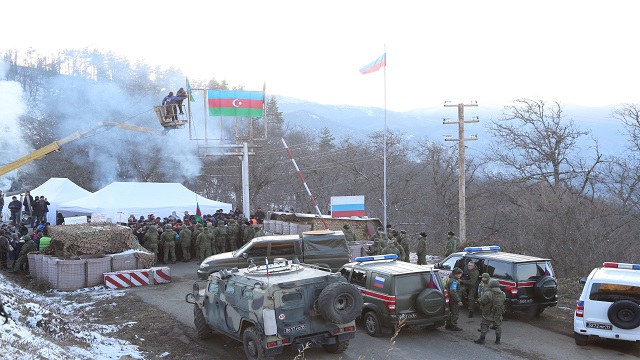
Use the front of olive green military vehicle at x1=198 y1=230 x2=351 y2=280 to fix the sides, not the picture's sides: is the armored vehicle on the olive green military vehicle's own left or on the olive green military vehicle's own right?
on the olive green military vehicle's own left

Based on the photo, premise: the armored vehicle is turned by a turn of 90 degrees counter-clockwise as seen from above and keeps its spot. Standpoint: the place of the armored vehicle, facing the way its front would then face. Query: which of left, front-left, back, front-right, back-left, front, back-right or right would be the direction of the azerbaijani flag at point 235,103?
back-right

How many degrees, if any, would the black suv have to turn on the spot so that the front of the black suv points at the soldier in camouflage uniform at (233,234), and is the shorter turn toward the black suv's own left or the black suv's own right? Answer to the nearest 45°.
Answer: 0° — it already faces them

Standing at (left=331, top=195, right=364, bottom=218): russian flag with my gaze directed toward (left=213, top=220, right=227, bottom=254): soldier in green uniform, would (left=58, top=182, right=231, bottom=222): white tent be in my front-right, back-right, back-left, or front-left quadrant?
front-right

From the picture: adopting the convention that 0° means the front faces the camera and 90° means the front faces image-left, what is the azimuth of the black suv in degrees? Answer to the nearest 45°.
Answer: approximately 135°

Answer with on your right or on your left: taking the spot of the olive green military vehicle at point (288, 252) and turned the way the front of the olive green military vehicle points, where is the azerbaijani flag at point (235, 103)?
on your right

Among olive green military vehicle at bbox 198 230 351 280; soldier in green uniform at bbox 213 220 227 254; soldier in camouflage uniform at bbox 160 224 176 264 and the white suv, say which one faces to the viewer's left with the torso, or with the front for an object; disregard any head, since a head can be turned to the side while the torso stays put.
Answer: the olive green military vehicle

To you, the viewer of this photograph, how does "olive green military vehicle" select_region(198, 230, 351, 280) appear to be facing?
facing to the left of the viewer

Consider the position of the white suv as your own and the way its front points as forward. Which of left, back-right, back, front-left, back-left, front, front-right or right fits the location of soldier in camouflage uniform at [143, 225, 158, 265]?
left

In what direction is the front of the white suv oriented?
away from the camera

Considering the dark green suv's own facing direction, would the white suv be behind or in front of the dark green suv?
behind

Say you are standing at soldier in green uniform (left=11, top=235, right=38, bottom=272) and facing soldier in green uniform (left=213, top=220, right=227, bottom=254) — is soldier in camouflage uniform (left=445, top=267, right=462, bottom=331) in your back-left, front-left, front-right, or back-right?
front-right
